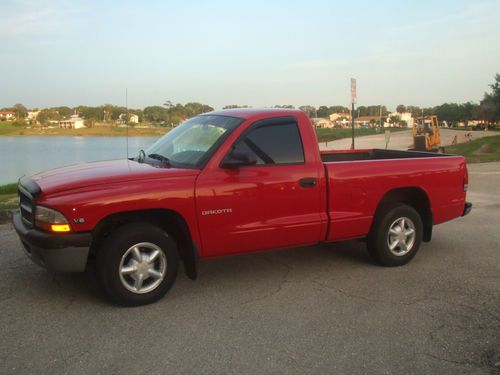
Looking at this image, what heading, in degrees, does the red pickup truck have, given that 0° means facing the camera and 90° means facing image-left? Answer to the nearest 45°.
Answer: approximately 45°

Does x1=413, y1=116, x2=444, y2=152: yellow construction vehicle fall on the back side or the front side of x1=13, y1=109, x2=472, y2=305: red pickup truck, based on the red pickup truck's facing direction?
on the back side

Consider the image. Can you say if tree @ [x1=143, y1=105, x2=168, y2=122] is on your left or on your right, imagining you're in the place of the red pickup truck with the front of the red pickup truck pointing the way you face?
on your right
